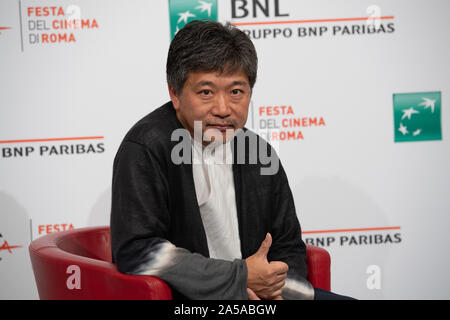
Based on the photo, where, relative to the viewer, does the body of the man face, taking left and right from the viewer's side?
facing the viewer and to the right of the viewer

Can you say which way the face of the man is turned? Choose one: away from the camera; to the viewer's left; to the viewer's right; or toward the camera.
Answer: toward the camera
